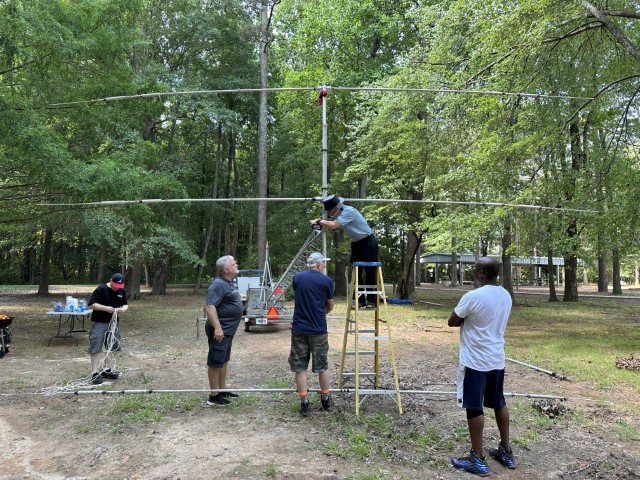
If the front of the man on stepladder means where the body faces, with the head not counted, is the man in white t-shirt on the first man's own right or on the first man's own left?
on the first man's own left

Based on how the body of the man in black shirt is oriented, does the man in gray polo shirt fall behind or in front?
in front

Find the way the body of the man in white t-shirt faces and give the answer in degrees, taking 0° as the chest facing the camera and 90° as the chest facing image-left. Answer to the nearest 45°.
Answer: approximately 135°

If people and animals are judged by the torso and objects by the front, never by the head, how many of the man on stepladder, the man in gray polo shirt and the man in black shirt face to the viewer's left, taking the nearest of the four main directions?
1

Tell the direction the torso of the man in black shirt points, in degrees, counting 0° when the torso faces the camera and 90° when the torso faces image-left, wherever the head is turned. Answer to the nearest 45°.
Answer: approximately 315°

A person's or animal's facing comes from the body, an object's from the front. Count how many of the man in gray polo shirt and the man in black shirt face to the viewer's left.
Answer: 0

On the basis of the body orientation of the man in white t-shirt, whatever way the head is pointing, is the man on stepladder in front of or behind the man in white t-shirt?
in front

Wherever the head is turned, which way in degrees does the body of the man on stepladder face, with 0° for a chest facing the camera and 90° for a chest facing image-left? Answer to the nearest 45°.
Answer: approximately 90°

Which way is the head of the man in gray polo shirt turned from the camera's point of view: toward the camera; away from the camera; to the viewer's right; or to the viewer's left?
to the viewer's right
